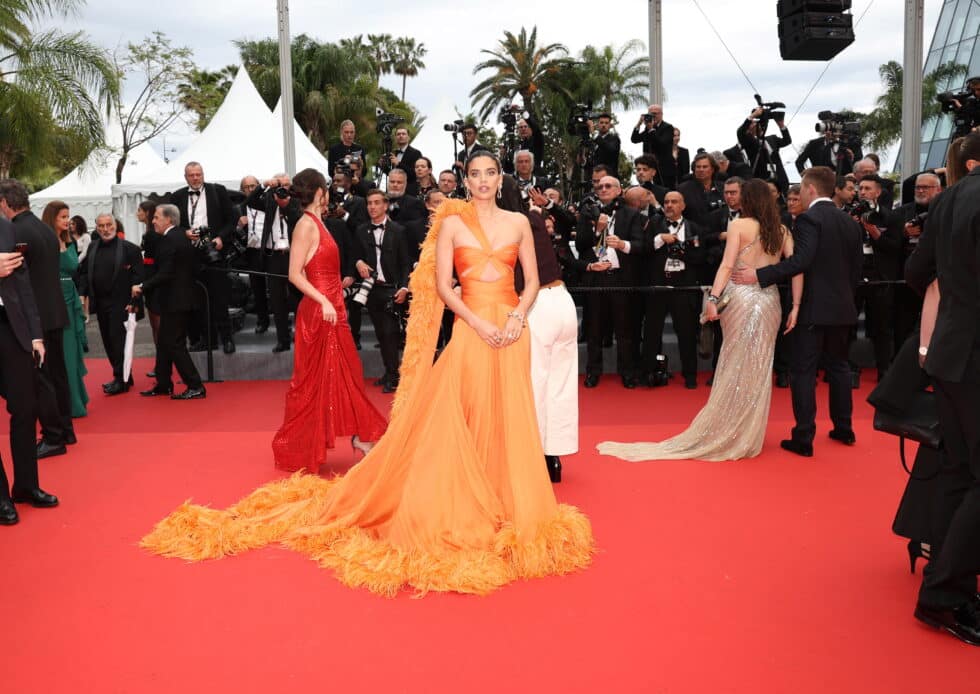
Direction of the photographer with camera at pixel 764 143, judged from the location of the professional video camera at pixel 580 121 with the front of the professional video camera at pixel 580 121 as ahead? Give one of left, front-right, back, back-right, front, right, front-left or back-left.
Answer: back-left

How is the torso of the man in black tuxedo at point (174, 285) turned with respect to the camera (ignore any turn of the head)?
to the viewer's left

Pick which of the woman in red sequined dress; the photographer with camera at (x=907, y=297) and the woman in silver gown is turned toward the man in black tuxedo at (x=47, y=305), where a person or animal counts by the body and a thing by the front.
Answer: the photographer with camera

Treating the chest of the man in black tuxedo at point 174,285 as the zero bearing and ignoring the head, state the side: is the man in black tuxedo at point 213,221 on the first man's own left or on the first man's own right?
on the first man's own right

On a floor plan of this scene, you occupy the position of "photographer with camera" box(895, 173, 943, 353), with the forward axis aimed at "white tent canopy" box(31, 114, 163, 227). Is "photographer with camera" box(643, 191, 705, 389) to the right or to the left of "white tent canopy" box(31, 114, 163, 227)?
left

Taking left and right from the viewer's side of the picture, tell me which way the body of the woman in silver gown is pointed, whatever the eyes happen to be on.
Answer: facing away from the viewer

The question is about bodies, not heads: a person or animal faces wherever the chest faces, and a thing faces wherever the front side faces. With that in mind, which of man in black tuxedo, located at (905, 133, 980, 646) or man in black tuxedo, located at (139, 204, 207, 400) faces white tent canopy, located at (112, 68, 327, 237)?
man in black tuxedo, located at (905, 133, 980, 646)

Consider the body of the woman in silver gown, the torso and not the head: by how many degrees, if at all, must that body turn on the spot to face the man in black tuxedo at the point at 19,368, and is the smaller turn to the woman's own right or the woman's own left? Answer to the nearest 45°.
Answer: approximately 135° to the woman's own left

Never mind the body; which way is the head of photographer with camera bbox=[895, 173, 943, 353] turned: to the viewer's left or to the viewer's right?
to the viewer's left

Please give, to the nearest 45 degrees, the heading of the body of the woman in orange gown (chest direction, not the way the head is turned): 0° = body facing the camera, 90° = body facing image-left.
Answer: approximately 0°

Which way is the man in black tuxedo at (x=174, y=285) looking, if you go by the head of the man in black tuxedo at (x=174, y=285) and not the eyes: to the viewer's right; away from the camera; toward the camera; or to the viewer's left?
to the viewer's left

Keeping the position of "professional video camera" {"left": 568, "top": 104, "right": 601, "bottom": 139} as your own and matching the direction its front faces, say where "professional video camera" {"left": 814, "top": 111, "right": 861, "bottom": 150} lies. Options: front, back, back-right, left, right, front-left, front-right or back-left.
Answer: back-left
